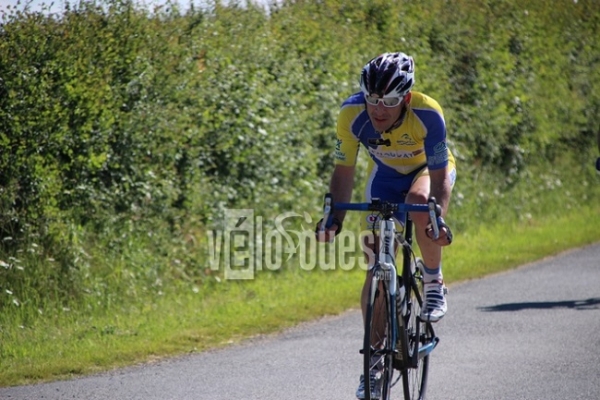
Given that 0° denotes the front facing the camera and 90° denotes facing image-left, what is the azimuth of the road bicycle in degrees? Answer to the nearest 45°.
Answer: approximately 0°
